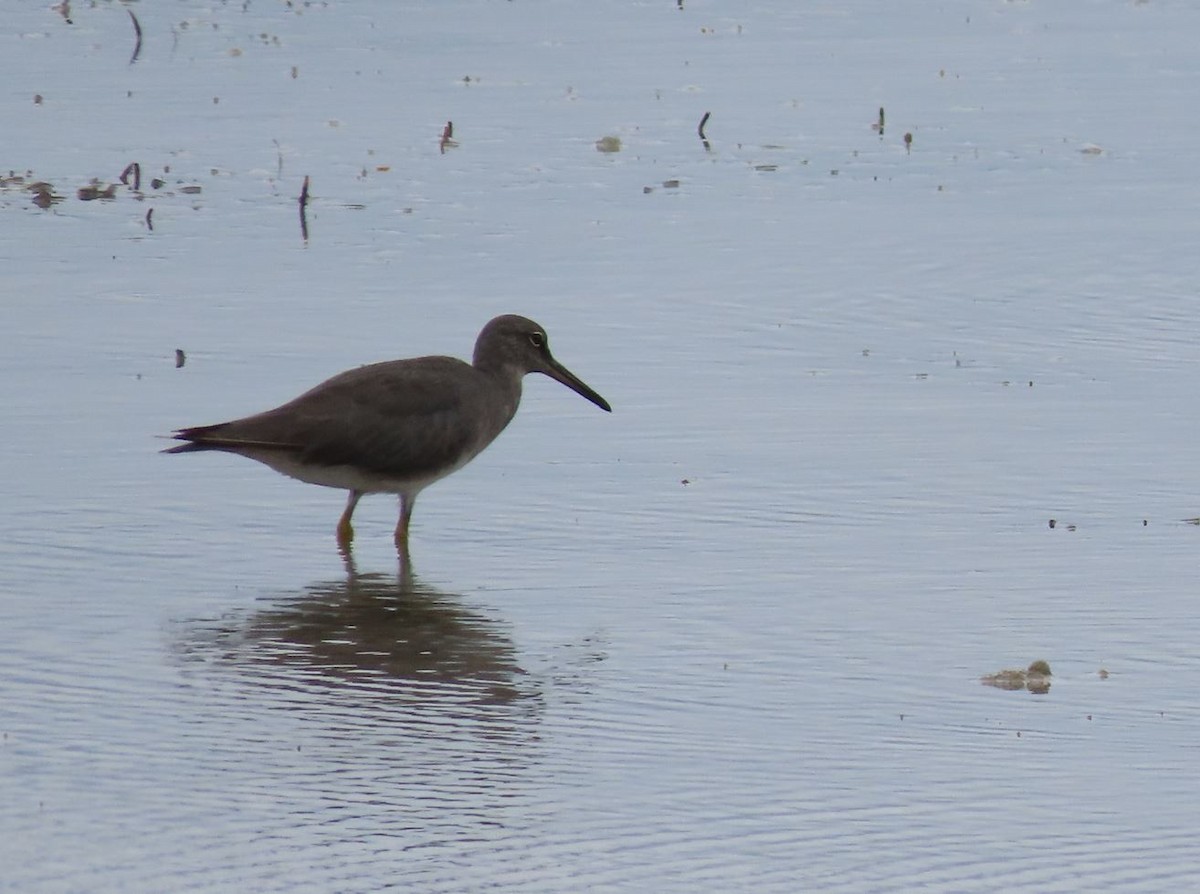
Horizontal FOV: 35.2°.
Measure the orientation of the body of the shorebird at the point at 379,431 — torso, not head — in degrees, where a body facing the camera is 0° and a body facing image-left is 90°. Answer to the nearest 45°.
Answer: approximately 270°

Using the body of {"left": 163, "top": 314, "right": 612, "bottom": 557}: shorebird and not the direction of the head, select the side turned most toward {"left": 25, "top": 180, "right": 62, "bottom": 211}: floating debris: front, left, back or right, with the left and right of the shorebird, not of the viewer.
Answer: left

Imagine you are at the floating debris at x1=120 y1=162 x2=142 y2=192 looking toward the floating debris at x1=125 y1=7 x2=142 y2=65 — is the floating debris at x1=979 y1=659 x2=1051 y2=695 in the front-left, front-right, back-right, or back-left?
back-right

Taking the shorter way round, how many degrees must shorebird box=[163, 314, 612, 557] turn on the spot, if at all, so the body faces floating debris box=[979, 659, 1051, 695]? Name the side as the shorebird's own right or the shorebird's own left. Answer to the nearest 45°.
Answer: approximately 45° to the shorebird's own right

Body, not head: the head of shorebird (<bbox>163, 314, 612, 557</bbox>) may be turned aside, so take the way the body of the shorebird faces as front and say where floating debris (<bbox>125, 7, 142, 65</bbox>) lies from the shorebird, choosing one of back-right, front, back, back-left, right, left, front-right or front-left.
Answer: left

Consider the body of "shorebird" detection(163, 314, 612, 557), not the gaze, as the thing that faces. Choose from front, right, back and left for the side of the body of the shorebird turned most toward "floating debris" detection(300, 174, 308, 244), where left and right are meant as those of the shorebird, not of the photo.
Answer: left
